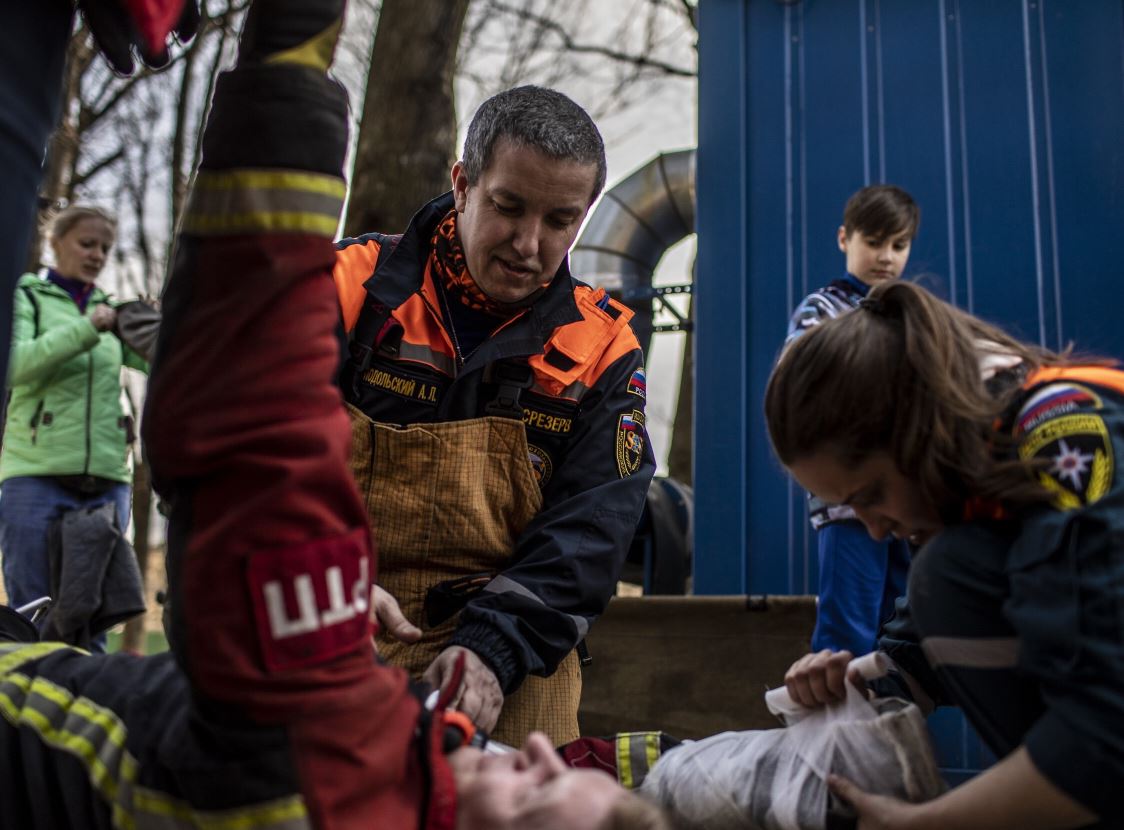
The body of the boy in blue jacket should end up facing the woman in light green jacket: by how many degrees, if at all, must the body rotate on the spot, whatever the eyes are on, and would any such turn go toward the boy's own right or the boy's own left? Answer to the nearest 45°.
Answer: approximately 135° to the boy's own right

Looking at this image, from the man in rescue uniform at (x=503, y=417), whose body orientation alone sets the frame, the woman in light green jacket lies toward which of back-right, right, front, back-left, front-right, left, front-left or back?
back-right

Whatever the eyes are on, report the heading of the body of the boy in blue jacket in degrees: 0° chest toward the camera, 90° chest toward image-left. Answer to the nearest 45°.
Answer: approximately 315°

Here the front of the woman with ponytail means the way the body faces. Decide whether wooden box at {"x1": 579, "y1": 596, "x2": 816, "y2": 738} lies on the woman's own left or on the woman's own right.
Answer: on the woman's own right

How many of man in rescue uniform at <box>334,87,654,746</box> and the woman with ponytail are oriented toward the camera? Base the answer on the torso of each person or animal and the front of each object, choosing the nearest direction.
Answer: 1

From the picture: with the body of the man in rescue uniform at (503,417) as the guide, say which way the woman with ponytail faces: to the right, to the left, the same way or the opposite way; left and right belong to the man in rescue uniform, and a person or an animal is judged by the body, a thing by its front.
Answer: to the right

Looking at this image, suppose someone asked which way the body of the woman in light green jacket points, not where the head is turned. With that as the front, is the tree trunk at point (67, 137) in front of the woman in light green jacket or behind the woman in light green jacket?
behind

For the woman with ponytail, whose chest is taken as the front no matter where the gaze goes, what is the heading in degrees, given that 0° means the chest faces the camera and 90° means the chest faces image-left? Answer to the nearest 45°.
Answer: approximately 90°
